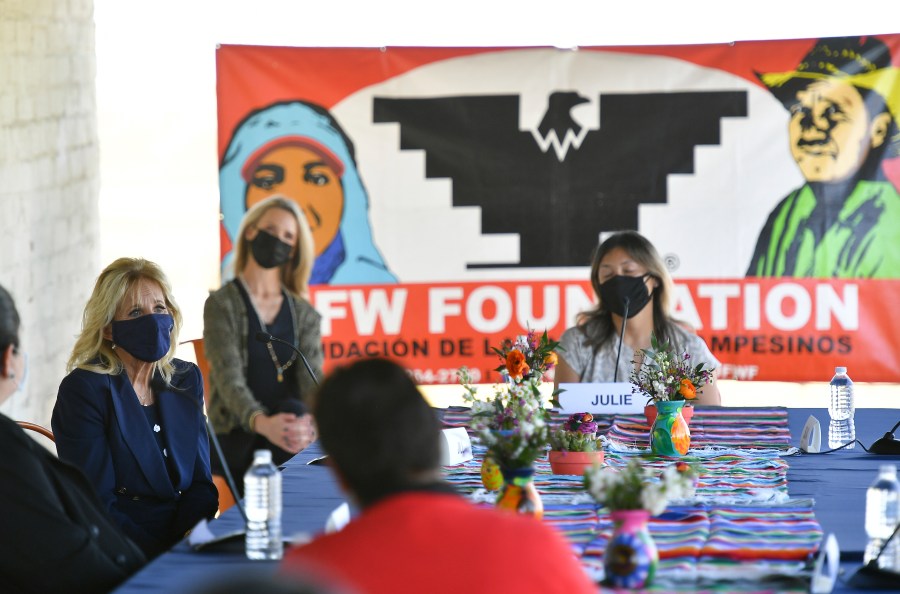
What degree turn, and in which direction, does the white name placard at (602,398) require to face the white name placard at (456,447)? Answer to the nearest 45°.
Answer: approximately 45° to its right

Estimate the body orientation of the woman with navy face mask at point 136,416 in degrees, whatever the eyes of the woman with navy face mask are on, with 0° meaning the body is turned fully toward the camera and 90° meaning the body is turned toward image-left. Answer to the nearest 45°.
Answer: approximately 315°

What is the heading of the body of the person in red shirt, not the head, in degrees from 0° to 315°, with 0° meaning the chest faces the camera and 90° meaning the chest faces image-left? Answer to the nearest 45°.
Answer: approximately 180°

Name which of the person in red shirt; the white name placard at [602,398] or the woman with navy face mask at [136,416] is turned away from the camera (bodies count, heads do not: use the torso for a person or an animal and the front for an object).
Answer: the person in red shirt

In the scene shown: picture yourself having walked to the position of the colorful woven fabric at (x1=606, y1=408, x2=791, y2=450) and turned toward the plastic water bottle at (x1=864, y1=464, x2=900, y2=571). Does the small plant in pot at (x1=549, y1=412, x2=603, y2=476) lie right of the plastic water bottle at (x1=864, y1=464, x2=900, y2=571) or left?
right

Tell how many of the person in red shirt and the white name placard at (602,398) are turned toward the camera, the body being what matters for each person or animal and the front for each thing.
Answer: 1

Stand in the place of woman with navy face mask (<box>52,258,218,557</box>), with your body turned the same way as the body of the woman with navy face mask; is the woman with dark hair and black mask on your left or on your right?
on your left

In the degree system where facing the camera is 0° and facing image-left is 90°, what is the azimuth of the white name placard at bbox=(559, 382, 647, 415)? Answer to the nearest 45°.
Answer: approximately 0°
